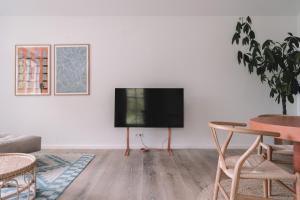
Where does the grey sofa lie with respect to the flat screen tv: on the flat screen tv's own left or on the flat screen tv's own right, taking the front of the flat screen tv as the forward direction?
on the flat screen tv's own right

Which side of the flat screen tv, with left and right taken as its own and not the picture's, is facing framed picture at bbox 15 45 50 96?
right

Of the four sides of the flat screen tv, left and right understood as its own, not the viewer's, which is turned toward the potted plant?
left

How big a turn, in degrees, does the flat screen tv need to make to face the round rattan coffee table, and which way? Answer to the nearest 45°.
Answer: approximately 45° to its right

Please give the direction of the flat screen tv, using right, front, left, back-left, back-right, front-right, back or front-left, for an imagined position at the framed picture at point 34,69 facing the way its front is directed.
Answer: front-left

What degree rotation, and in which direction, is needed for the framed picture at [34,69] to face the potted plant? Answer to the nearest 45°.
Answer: approximately 45° to its left

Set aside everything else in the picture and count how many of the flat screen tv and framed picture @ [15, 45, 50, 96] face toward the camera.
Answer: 2

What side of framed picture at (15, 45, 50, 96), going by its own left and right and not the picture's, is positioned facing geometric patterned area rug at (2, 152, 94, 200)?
front

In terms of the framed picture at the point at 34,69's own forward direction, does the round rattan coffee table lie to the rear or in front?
in front

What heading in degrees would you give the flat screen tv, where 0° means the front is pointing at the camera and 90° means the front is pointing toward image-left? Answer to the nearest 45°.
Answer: approximately 0°
